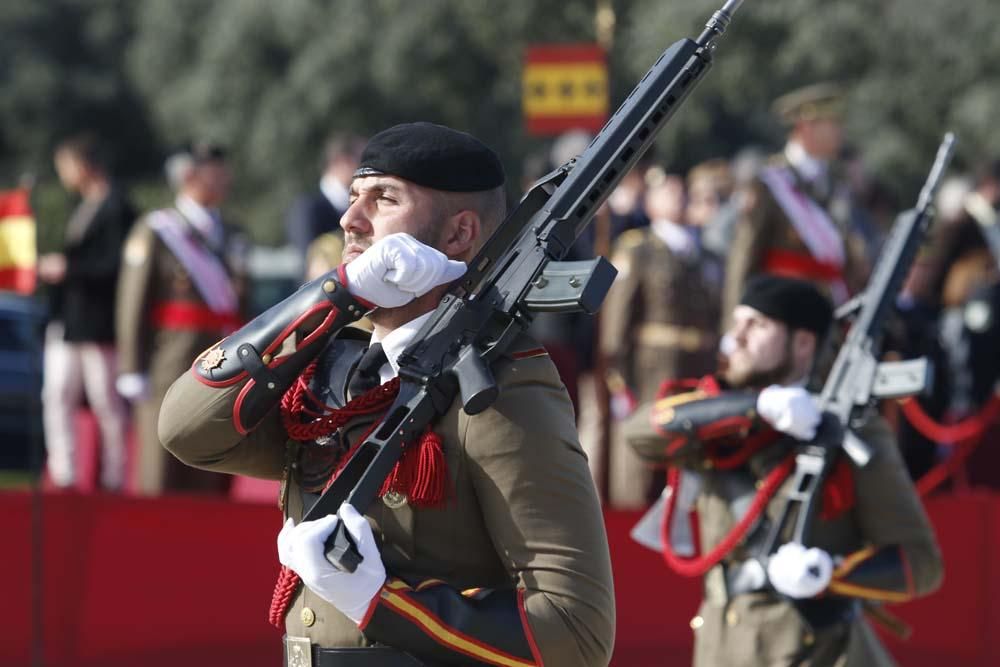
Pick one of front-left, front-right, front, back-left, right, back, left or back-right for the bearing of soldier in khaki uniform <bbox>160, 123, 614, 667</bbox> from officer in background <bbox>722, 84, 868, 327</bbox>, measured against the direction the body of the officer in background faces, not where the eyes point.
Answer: front-right

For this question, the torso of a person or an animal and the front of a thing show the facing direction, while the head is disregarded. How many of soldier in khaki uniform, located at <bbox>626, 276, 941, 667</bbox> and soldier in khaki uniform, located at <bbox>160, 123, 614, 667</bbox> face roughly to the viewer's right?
0

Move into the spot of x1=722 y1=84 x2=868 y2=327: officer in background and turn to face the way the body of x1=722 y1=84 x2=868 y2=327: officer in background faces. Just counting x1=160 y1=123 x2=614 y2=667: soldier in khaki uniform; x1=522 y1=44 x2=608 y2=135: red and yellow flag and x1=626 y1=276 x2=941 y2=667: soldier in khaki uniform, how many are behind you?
1

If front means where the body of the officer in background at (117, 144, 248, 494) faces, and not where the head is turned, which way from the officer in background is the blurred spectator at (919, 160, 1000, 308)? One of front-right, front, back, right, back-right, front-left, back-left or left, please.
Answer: front-left

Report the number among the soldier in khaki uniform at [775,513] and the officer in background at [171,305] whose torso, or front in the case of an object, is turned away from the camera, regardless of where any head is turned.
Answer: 0

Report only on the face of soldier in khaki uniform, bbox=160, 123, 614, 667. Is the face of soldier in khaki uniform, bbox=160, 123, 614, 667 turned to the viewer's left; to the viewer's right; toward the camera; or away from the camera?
to the viewer's left

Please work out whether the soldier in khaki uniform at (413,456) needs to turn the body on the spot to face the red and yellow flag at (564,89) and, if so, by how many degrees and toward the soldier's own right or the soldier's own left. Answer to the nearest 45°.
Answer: approximately 135° to the soldier's own right

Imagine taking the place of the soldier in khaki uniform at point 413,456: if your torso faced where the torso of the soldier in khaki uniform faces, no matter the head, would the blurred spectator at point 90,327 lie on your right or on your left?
on your right

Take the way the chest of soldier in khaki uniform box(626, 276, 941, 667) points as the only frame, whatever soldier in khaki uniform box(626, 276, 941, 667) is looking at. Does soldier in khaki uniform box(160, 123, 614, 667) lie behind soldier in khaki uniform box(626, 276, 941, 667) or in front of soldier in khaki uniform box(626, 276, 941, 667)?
in front
